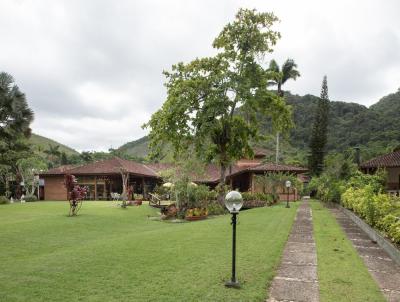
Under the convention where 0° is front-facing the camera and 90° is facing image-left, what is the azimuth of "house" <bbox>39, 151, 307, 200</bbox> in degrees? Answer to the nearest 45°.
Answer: approximately 0°

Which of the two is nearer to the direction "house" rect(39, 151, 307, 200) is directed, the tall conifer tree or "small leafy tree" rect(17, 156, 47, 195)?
the small leafy tree

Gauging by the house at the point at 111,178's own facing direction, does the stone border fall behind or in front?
in front

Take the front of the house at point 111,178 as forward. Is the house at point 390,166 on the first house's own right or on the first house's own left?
on the first house's own left

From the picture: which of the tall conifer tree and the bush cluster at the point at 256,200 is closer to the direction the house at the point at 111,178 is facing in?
the bush cluster

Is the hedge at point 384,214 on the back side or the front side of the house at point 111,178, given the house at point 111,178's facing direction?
on the front side

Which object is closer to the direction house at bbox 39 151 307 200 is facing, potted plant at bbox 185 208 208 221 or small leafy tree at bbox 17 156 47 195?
the potted plant

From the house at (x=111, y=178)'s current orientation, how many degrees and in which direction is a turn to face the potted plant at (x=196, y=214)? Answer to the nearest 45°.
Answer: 0° — it already faces it
